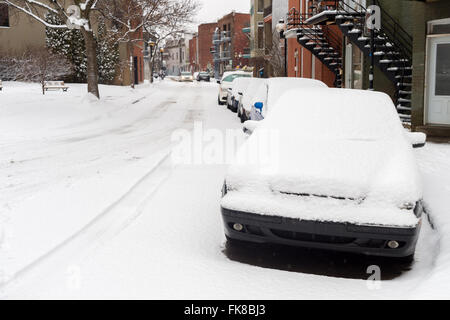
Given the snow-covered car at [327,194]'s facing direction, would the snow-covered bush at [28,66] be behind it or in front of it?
behind

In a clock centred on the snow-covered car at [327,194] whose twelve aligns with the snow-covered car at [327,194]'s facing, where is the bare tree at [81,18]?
The bare tree is roughly at 5 o'clock from the snow-covered car.

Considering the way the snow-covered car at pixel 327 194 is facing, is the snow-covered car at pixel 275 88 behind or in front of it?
behind

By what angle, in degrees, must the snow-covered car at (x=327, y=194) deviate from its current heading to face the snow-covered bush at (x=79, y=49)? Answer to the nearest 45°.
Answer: approximately 135° to its right

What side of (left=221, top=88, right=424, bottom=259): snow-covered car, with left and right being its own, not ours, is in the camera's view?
front

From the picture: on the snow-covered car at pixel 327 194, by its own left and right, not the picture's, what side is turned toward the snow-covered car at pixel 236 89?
back

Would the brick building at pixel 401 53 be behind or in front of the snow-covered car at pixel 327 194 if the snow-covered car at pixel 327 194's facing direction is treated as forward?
behind

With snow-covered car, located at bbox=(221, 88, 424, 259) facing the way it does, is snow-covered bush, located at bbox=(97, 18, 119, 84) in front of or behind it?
behind

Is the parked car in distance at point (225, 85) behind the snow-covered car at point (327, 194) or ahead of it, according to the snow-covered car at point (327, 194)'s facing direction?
behind

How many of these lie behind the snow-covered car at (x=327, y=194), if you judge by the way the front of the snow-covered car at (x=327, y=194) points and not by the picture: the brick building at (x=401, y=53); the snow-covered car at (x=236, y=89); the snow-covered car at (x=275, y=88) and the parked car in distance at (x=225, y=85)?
4
